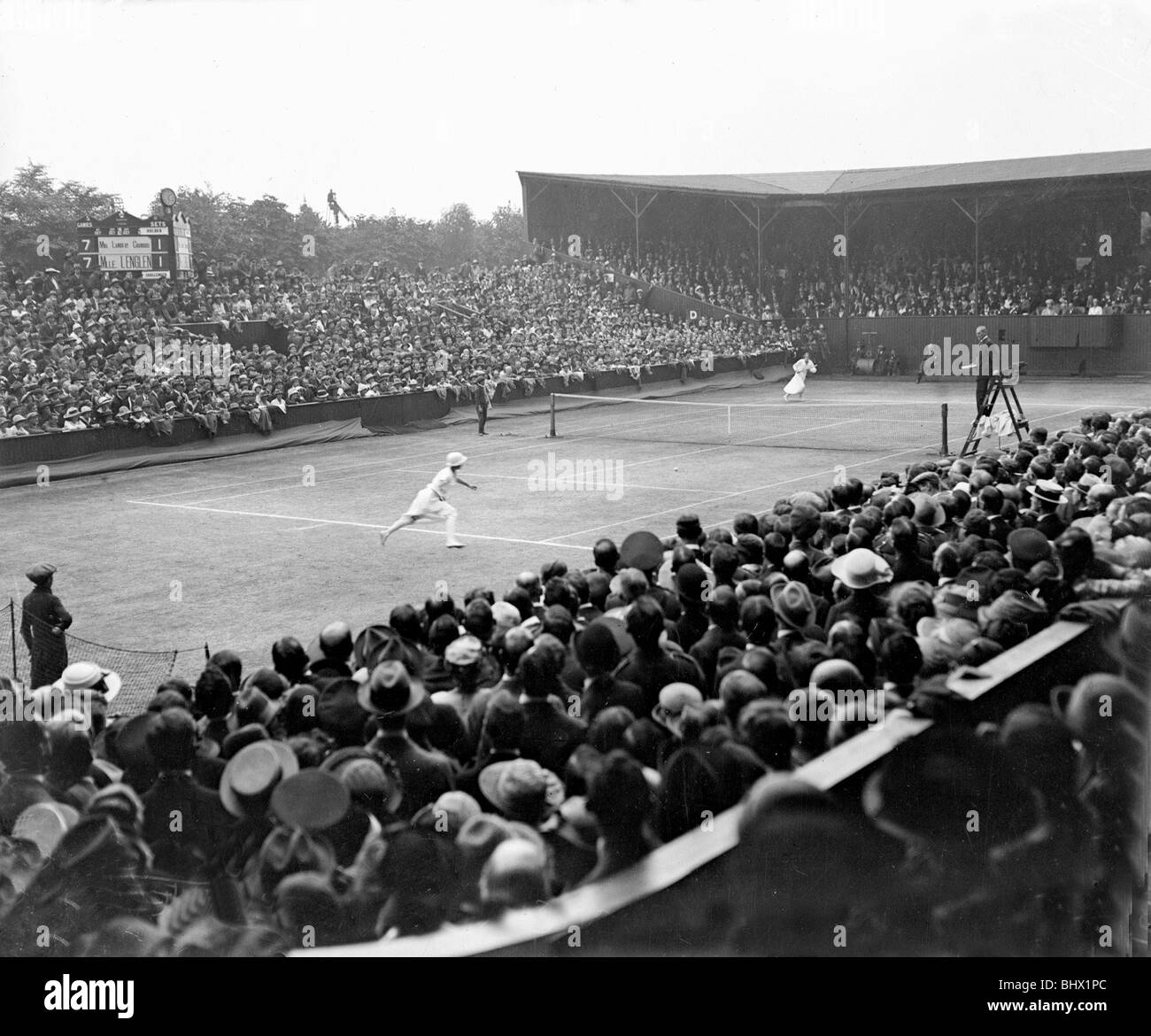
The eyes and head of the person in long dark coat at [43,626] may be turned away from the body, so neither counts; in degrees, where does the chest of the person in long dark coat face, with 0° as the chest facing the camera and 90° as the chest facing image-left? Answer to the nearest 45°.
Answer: approximately 225°

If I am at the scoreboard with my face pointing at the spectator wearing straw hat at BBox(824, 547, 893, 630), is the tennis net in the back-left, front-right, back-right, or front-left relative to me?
front-left

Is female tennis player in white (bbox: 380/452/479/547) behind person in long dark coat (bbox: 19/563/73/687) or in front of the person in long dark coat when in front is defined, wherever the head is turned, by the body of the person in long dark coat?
in front

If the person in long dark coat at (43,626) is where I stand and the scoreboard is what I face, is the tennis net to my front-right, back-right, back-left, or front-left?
front-right

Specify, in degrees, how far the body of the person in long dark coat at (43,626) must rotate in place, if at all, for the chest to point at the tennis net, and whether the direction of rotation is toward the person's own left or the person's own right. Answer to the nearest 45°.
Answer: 0° — they already face it

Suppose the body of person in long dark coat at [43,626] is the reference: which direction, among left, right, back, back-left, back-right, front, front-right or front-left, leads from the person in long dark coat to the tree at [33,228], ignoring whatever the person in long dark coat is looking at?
front-left
